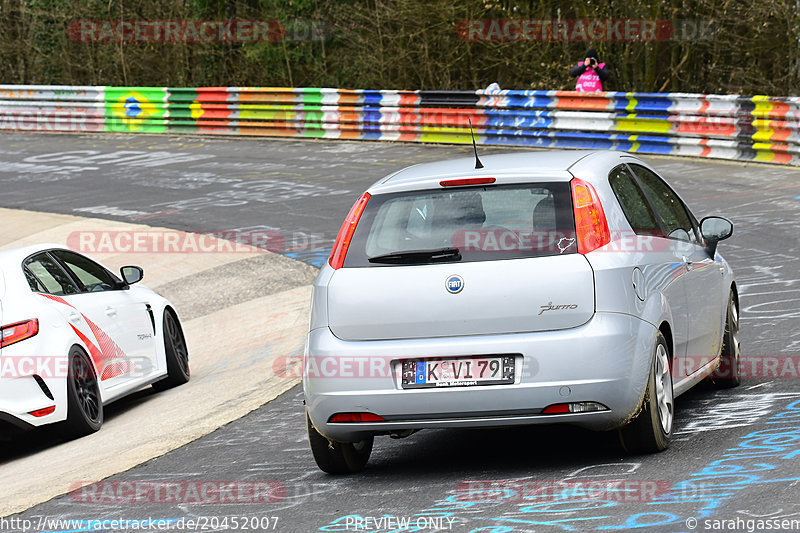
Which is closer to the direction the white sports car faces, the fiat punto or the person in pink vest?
the person in pink vest

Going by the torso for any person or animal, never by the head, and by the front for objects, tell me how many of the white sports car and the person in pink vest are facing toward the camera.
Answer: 1

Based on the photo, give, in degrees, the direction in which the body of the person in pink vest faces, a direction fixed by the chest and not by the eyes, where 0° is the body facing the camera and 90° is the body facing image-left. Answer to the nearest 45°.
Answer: approximately 0°

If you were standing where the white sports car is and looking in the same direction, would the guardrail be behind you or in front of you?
in front

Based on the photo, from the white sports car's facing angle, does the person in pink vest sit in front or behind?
in front

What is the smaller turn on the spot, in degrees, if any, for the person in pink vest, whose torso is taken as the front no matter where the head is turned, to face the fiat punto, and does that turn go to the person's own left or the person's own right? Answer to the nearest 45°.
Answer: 0° — they already face it

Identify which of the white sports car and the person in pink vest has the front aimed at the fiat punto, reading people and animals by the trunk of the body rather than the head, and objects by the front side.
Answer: the person in pink vest

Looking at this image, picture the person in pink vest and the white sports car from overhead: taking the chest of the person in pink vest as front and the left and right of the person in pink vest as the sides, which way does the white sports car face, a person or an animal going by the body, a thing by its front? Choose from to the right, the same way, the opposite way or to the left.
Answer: the opposite way

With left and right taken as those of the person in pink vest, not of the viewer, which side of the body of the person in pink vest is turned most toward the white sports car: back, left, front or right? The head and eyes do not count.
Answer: front

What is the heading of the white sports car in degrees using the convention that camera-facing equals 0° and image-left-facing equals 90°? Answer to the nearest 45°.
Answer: approximately 225°
